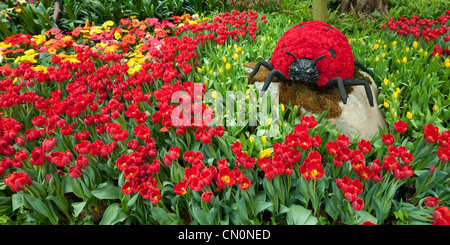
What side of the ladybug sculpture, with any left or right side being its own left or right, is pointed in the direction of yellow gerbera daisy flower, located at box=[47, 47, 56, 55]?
right

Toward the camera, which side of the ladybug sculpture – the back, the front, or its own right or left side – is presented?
front

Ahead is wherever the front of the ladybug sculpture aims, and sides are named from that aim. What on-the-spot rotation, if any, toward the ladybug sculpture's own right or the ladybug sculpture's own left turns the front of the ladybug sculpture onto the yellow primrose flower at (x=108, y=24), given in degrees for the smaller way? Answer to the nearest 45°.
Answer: approximately 135° to the ladybug sculpture's own right
